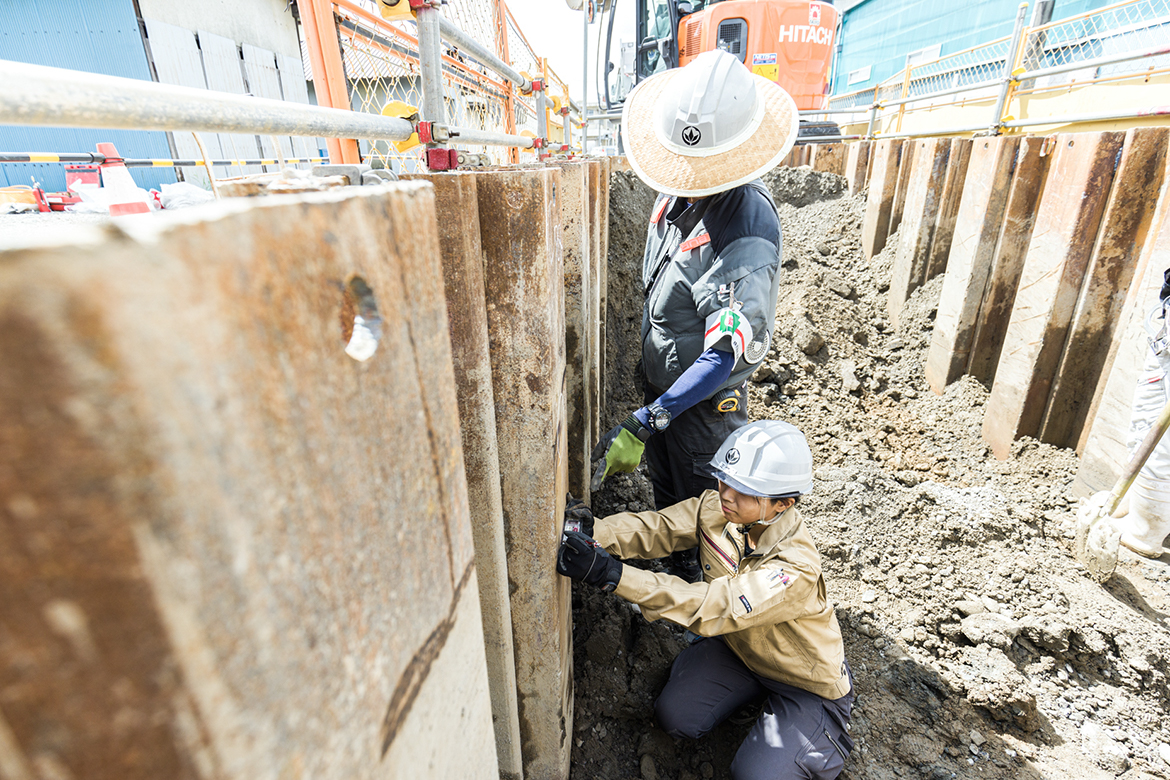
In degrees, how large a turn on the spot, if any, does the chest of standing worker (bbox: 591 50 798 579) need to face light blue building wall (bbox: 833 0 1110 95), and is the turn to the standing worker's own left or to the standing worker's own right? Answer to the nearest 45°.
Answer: approximately 135° to the standing worker's own right

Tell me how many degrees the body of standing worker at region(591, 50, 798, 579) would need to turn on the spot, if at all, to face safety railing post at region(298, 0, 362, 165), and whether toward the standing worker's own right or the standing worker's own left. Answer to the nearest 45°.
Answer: approximately 45° to the standing worker's own right

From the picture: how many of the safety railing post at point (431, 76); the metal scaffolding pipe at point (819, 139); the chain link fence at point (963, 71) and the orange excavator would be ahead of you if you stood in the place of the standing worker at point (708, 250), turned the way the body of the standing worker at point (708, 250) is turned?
1

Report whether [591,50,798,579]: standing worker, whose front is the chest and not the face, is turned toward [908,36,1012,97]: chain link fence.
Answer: no

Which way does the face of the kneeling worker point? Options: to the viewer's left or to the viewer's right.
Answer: to the viewer's left

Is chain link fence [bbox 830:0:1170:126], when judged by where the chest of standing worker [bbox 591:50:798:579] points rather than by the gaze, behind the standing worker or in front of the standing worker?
behind

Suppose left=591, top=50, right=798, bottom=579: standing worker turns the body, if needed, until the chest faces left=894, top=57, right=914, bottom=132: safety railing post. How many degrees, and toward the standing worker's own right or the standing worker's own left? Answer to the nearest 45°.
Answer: approximately 135° to the standing worker's own right

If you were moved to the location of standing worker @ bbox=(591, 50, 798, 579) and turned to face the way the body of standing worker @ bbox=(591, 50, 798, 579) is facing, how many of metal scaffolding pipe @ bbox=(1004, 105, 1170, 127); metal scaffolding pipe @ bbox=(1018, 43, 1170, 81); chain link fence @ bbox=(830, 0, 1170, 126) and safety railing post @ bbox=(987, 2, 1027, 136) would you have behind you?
4

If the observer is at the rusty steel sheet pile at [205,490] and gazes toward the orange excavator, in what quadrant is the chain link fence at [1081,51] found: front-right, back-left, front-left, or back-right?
front-right

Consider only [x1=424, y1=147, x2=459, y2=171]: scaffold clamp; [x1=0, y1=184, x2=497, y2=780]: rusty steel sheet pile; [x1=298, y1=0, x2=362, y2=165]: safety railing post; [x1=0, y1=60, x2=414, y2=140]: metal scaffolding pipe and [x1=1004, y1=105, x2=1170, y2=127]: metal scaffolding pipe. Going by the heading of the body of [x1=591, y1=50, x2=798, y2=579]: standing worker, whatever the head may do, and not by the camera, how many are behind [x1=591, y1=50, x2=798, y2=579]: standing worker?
1

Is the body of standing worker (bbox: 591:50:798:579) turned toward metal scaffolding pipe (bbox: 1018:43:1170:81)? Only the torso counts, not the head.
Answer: no

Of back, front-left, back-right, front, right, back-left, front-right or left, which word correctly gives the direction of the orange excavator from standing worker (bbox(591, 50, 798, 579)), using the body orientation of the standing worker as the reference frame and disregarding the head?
back-right

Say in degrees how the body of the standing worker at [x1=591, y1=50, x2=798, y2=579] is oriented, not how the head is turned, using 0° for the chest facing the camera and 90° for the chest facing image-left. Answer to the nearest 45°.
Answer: approximately 45°

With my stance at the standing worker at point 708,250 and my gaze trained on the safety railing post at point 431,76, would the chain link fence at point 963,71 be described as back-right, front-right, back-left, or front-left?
back-right

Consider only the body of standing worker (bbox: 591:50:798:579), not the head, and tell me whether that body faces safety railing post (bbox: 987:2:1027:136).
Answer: no
